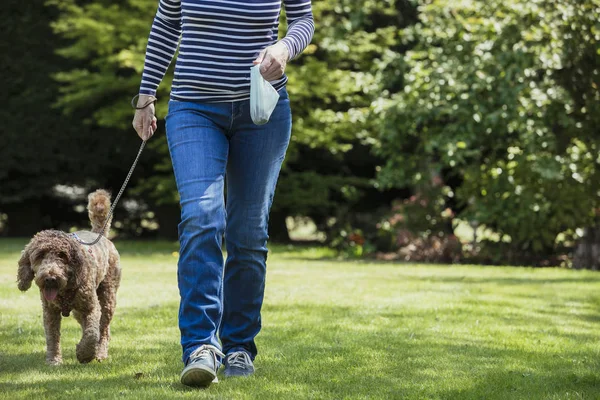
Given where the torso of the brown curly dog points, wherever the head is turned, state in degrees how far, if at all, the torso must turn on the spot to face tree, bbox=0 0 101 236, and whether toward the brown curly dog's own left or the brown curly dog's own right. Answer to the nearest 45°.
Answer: approximately 135° to the brown curly dog's own right

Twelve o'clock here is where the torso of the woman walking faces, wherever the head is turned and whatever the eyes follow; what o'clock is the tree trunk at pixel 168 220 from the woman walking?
The tree trunk is roughly at 6 o'clock from the woman walking.

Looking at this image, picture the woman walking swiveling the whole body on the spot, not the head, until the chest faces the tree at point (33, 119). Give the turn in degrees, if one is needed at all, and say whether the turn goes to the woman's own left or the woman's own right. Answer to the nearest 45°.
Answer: approximately 180°

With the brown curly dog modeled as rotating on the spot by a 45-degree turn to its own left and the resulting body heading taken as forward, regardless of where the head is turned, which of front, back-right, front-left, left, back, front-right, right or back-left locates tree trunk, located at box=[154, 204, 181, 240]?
back

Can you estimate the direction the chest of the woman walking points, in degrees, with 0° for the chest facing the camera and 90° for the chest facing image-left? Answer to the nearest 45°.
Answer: approximately 0°

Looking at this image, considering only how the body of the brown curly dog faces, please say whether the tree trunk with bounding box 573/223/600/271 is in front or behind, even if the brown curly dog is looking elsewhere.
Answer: behind

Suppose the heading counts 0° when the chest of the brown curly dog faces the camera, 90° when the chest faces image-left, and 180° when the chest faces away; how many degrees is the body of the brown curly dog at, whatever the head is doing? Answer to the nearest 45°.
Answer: approximately 45°

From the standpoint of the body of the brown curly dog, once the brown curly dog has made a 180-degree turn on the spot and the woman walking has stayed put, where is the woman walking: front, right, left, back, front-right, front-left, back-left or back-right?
right

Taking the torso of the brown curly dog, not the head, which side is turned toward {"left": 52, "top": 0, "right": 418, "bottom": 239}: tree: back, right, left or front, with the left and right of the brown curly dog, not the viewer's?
back
